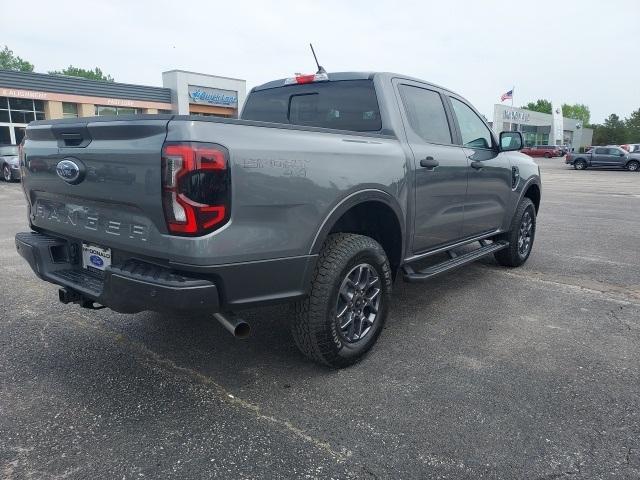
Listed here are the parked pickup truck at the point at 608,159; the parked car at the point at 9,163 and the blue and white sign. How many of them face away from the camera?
0

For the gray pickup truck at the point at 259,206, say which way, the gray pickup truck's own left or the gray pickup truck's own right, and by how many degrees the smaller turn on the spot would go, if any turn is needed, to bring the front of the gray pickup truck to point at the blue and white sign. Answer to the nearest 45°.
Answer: approximately 45° to the gray pickup truck's own left

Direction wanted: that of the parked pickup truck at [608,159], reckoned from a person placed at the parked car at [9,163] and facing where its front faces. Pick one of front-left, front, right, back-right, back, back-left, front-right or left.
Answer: front-left

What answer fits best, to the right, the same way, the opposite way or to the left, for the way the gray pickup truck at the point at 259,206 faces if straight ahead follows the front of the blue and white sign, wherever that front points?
to the left

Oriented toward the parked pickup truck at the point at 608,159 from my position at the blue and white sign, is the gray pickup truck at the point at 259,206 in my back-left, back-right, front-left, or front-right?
front-right

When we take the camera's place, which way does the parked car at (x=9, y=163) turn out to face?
facing the viewer and to the right of the viewer

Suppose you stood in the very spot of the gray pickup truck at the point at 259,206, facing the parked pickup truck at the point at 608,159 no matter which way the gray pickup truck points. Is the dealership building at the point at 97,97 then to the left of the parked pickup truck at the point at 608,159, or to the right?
left

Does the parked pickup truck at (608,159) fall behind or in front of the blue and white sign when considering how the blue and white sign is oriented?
in front

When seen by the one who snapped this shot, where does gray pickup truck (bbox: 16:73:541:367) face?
facing away from the viewer and to the right of the viewer

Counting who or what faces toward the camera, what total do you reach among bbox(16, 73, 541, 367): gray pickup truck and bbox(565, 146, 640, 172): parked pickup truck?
0

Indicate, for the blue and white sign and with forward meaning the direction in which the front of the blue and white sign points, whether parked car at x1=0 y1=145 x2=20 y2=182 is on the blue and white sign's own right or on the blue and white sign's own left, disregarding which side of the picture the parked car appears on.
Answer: on the blue and white sign's own right

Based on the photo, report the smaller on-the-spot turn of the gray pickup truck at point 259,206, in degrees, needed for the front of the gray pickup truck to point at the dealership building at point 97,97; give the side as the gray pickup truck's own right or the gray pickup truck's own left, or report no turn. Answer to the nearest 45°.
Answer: approximately 45° to the gray pickup truck's own left
